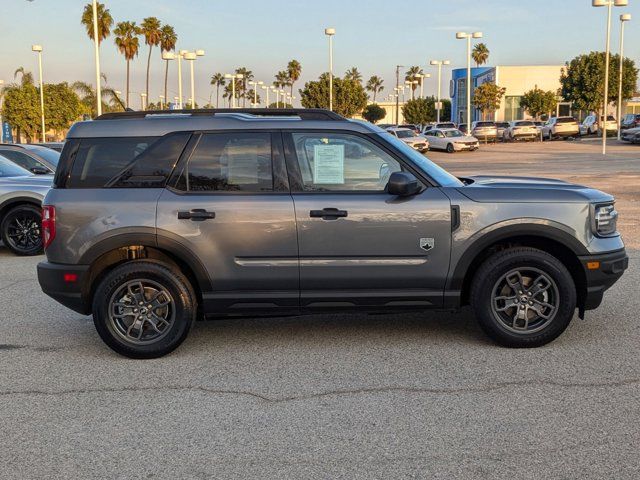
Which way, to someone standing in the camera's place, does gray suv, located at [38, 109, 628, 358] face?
facing to the right of the viewer

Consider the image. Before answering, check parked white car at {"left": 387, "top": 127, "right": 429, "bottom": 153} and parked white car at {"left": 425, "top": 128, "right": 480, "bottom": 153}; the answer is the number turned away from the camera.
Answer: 0

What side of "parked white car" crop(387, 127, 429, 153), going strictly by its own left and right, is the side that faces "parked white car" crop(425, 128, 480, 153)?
left

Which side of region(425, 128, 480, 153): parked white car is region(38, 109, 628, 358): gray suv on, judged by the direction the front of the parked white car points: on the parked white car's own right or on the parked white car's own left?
on the parked white car's own right

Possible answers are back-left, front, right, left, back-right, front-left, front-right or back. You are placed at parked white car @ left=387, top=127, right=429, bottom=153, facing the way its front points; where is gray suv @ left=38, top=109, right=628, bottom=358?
front-right

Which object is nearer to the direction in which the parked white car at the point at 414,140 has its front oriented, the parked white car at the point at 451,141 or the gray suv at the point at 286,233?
the gray suv

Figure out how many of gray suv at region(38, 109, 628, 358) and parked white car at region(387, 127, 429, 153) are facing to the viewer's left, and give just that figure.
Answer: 0

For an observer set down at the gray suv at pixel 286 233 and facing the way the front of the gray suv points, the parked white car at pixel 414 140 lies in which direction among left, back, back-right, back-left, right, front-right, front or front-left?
left

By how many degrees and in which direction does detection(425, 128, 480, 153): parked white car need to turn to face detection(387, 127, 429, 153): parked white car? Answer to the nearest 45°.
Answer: approximately 90° to its right
